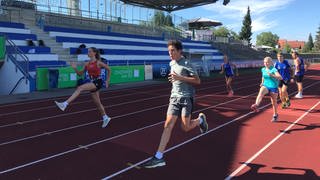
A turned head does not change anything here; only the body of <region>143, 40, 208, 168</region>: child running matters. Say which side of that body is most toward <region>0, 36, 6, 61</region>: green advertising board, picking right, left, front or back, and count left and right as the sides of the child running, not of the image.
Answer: right

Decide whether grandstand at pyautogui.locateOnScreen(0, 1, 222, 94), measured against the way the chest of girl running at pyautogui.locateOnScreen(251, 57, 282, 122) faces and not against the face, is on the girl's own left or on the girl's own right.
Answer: on the girl's own right

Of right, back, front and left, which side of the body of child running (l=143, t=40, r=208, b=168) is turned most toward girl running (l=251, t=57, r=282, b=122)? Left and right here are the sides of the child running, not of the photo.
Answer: back

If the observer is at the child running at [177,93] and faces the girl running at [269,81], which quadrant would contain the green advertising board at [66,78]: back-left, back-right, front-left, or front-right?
front-left

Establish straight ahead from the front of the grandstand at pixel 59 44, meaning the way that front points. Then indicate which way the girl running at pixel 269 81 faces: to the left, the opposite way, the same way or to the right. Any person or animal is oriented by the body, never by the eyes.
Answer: to the right

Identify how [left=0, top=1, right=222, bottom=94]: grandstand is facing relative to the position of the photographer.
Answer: facing the viewer and to the right of the viewer

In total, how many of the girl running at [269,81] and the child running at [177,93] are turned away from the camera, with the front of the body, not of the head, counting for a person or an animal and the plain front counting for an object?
0

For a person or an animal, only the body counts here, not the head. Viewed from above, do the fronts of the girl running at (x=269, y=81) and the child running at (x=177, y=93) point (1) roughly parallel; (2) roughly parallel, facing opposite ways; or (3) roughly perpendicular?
roughly parallel

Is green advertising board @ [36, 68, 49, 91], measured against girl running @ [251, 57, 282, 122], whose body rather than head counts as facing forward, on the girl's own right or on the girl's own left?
on the girl's own right

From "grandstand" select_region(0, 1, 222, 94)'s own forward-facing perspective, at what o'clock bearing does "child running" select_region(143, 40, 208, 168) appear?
The child running is roughly at 1 o'clock from the grandstand.

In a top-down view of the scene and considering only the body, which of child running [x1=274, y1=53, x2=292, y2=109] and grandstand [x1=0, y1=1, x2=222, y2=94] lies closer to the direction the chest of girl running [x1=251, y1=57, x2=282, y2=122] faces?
the grandstand

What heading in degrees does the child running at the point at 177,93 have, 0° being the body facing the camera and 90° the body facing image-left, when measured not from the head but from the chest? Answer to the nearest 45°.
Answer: approximately 45°

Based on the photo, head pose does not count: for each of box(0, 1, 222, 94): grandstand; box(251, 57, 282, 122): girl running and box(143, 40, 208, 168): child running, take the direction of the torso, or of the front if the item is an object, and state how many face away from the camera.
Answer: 0

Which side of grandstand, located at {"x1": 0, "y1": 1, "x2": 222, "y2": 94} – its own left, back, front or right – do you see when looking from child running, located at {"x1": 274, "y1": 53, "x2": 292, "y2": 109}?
front
